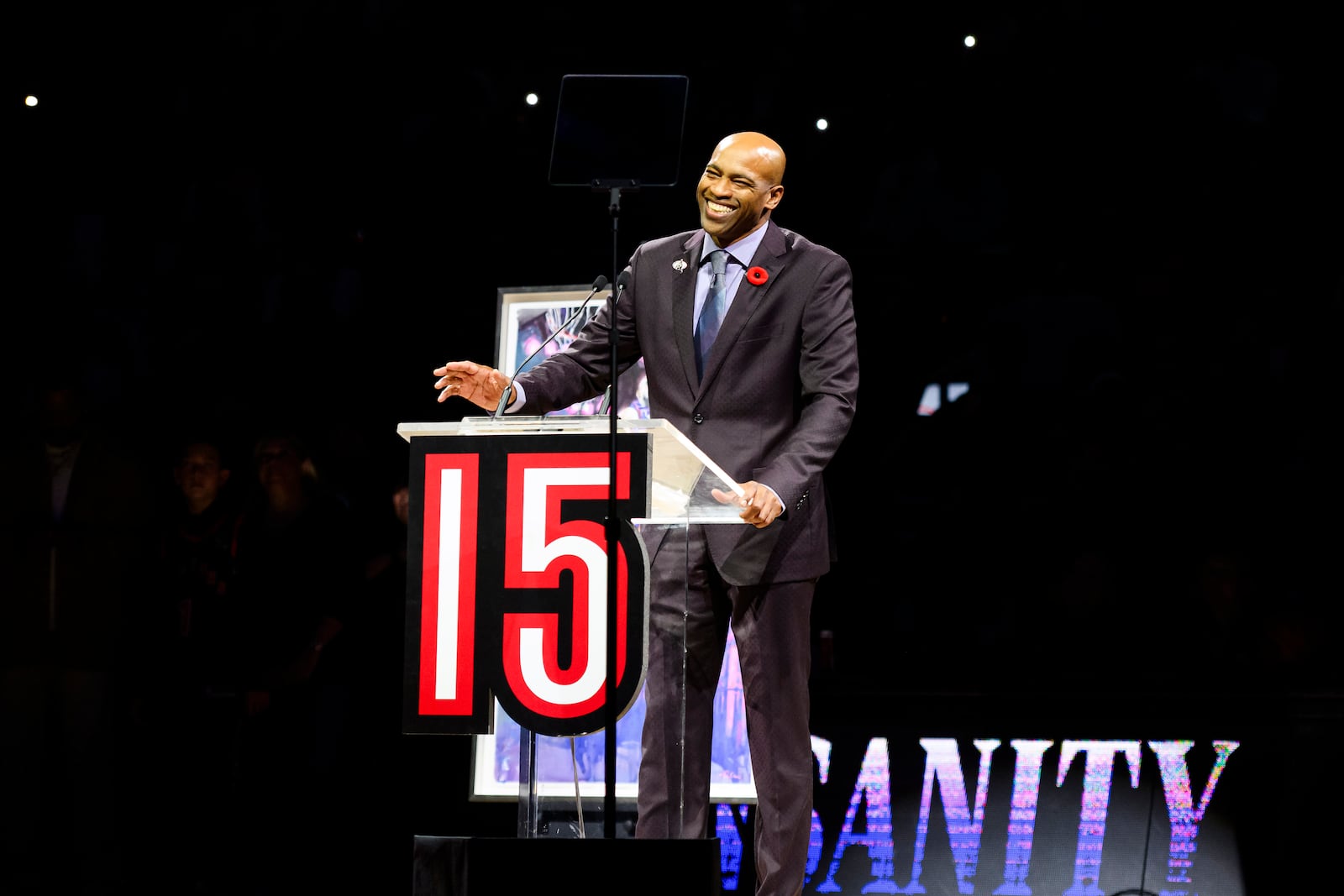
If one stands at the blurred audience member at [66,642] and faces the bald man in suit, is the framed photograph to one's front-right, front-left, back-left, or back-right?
front-left

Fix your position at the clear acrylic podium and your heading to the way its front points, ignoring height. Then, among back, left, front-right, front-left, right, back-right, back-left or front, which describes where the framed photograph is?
back-right

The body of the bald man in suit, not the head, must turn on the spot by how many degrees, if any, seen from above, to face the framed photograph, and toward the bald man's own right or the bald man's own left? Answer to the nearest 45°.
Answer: approximately 135° to the bald man's own right

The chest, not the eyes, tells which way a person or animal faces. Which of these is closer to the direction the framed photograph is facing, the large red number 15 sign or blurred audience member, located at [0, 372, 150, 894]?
the large red number 15 sign

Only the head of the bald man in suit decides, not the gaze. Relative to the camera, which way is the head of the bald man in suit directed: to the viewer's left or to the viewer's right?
to the viewer's left

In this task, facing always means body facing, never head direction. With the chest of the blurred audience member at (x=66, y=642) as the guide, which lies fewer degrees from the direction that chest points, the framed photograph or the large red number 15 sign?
the large red number 15 sign

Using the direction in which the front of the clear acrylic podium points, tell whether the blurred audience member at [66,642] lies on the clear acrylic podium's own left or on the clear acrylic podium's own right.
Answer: on the clear acrylic podium's own right

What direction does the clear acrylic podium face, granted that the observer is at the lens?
facing the viewer and to the left of the viewer

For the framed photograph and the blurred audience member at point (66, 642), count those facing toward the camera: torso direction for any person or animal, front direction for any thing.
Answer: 2

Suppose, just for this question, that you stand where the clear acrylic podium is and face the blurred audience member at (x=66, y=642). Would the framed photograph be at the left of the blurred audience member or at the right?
right

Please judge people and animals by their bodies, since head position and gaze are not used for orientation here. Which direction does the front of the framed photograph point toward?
toward the camera

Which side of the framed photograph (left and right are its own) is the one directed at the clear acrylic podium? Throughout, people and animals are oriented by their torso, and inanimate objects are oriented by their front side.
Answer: front
